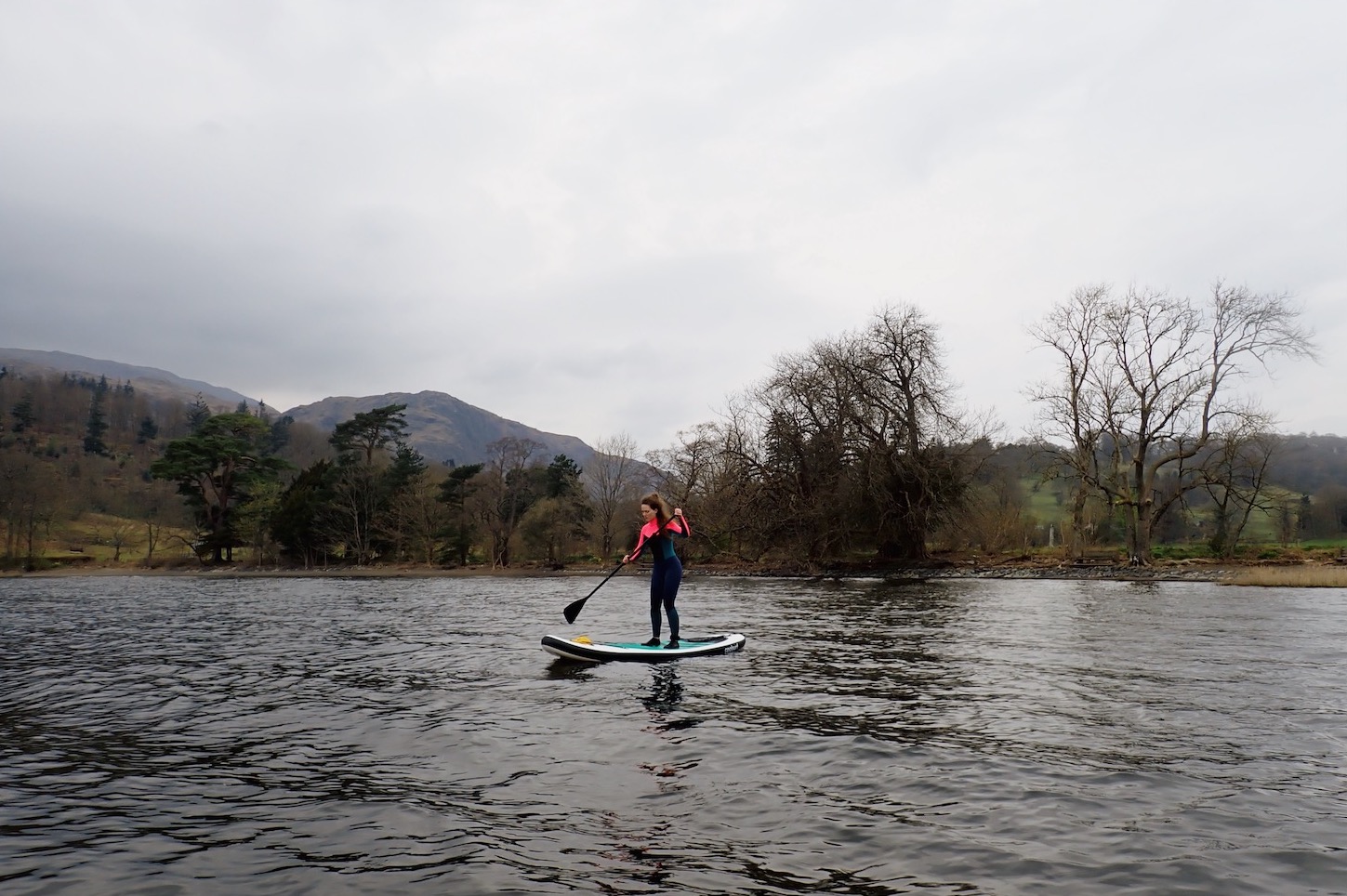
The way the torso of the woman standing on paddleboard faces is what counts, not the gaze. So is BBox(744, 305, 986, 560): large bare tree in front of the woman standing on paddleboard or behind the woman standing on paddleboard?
behind

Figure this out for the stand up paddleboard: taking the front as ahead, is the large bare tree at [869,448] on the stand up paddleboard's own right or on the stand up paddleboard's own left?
on the stand up paddleboard's own right

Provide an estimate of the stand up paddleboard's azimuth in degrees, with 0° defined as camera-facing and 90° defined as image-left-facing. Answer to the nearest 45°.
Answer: approximately 90°

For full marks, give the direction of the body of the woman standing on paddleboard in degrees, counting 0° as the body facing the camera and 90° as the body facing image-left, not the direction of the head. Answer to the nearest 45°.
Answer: approximately 45°
